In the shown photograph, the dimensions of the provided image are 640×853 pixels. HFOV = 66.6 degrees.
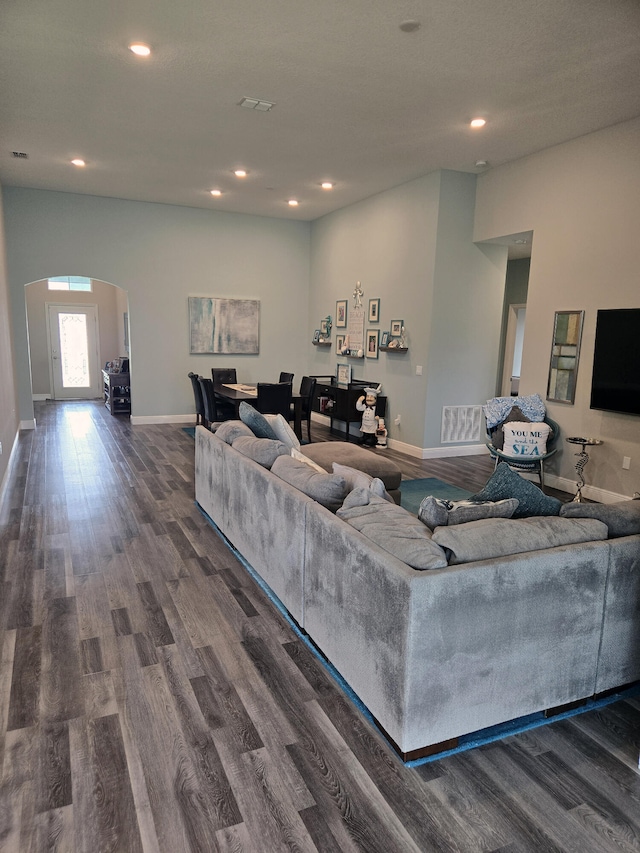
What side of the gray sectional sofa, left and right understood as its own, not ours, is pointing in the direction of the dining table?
left

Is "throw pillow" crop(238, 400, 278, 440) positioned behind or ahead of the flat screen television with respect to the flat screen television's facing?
ahead

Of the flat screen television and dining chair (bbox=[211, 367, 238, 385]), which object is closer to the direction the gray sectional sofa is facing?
the flat screen television

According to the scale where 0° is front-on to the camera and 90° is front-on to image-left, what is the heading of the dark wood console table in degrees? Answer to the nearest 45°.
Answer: approximately 45°

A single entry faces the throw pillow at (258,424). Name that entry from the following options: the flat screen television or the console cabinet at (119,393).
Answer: the flat screen television

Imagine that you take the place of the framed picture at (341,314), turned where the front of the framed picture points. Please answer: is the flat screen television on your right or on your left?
on your left

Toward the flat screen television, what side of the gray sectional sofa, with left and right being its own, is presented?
front

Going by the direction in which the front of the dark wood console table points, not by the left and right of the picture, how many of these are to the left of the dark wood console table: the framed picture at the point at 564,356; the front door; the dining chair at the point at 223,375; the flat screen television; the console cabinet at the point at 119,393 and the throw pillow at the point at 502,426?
3

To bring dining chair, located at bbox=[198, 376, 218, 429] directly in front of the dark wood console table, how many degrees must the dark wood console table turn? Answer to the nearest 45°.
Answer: approximately 45° to its right

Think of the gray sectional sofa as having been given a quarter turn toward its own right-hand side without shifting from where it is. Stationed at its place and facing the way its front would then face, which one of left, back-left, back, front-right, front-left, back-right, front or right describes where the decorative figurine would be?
back-left
